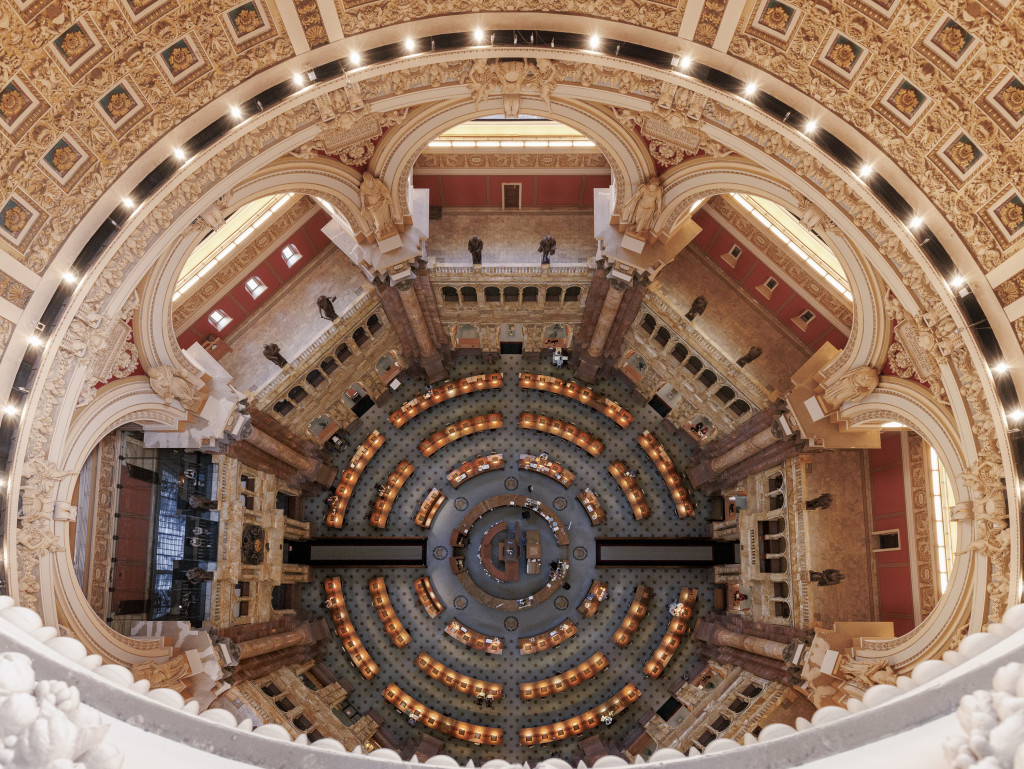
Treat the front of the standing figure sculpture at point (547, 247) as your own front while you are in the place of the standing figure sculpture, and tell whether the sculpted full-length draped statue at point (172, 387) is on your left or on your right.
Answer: on your right

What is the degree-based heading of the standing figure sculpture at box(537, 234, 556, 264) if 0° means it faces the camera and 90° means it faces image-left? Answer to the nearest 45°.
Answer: approximately 0°
